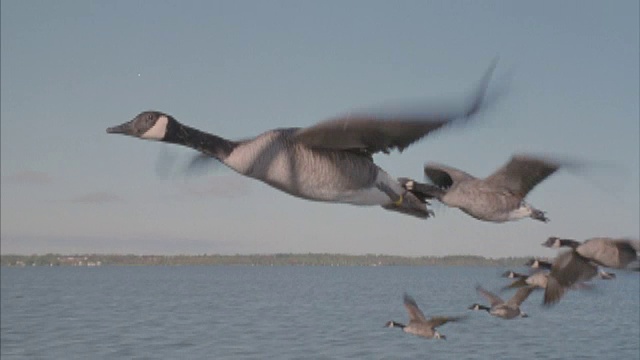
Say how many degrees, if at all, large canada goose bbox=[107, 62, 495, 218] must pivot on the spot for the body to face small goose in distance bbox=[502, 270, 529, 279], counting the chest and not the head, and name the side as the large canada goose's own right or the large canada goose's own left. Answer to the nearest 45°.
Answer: approximately 135° to the large canada goose's own right

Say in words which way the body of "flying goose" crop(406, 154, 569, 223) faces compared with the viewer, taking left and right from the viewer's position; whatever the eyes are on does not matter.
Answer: facing to the left of the viewer

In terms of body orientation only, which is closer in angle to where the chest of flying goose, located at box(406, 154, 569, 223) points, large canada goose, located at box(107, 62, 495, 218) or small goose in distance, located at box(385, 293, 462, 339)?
the large canada goose

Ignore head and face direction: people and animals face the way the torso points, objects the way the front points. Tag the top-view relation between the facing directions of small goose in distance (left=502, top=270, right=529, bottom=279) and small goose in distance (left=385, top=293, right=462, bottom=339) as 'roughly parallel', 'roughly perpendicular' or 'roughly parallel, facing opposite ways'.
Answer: roughly parallel

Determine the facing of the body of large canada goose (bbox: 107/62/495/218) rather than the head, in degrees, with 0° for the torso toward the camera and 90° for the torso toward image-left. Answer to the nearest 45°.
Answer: approximately 90°

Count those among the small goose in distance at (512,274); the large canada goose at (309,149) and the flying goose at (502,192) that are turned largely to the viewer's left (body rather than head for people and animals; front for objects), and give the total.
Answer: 3

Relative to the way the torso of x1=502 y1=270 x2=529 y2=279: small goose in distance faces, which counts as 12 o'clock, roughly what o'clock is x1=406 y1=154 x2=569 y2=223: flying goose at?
The flying goose is roughly at 9 o'clock from the small goose in distance.

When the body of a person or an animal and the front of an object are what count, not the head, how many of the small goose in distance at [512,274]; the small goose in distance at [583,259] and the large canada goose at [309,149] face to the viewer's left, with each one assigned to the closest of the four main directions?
3

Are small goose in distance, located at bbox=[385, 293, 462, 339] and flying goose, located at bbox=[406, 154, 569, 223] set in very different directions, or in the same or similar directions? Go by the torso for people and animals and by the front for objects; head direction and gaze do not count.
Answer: same or similar directions

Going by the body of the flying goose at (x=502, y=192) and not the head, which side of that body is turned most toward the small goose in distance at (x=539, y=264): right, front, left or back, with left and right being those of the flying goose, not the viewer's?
right
